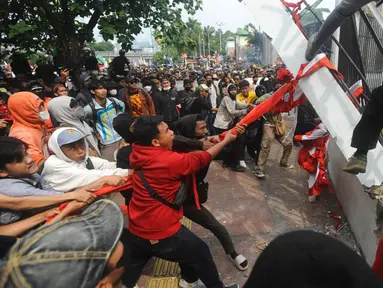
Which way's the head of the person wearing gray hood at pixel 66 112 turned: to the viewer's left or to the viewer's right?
to the viewer's right

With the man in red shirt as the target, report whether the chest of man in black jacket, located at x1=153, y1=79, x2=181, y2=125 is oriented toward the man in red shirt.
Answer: yes

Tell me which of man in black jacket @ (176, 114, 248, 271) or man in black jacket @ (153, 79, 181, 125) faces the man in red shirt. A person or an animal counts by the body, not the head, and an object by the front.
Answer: man in black jacket @ (153, 79, 181, 125)

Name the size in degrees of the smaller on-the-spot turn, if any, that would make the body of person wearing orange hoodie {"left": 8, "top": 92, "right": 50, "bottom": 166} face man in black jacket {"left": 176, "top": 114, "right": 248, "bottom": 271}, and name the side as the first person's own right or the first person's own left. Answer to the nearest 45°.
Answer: approximately 45° to the first person's own right

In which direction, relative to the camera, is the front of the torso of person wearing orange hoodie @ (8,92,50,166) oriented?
to the viewer's right

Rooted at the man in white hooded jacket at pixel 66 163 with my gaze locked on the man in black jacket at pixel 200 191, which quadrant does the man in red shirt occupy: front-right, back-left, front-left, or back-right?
front-right

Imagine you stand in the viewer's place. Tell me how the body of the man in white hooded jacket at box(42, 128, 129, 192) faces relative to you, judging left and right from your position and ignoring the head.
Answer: facing the viewer and to the right of the viewer

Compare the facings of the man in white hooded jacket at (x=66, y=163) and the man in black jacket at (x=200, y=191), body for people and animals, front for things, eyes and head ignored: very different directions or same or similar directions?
same or similar directions

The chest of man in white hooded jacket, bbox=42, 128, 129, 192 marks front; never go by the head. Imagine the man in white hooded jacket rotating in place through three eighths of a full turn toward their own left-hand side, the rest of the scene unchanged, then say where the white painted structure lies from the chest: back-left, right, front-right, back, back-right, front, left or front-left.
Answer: right

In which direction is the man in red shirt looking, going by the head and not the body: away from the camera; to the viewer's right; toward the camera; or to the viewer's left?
to the viewer's right

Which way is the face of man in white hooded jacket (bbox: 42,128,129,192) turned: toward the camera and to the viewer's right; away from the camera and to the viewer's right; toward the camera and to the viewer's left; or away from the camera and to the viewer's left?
toward the camera and to the viewer's right

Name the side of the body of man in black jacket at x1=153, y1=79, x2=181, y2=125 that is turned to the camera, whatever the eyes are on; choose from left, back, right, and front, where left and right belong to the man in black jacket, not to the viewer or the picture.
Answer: front

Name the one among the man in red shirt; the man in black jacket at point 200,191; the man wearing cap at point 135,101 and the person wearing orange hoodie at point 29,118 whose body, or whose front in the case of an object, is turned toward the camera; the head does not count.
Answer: the man wearing cap

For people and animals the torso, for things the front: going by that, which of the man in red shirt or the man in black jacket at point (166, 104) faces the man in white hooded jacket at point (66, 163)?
the man in black jacket

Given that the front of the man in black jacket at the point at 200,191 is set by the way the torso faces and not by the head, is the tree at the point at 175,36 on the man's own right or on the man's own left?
on the man's own left

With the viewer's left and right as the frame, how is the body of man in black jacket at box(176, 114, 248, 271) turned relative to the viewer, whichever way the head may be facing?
facing to the right of the viewer

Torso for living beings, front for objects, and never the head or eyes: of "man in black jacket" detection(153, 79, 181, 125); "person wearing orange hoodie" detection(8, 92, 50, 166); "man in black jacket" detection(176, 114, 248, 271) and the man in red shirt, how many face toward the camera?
1

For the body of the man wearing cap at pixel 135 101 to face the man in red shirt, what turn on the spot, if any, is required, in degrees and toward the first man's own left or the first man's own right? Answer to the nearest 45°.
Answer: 0° — they already face them

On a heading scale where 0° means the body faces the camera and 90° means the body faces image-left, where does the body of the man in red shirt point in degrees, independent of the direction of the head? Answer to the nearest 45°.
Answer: approximately 225°
